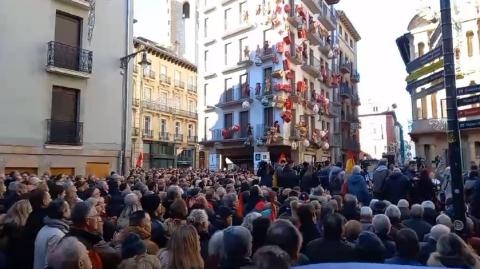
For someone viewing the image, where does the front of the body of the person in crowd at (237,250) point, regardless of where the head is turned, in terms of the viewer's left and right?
facing away from the viewer

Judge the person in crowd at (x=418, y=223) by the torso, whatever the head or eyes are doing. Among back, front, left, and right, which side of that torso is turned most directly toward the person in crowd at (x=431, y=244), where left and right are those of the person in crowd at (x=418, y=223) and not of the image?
back

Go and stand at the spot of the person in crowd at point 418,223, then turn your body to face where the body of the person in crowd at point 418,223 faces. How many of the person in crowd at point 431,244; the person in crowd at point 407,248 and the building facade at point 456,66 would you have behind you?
2

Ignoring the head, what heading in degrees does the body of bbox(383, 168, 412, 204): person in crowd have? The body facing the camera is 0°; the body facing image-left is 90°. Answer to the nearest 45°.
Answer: approximately 180°

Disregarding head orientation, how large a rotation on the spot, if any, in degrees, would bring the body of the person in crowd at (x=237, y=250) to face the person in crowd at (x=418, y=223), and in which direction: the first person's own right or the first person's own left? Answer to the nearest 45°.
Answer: approximately 45° to the first person's own right

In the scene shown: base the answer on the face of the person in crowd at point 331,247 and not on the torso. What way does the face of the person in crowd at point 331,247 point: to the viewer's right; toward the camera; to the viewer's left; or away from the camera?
away from the camera

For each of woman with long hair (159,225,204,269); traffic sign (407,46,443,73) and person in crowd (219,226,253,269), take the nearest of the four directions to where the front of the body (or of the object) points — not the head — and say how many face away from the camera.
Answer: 2

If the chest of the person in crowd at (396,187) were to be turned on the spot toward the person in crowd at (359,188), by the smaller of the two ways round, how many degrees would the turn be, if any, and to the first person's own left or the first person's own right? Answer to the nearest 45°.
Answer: approximately 90° to the first person's own left

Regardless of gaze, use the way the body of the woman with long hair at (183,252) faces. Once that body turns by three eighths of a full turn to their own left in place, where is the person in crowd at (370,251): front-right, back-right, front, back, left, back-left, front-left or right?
back-left

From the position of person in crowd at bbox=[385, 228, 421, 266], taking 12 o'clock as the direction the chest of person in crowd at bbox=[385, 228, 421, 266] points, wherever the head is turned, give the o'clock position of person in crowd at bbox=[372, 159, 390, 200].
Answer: person in crowd at bbox=[372, 159, 390, 200] is roughly at 12 o'clock from person in crowd at bbox=[385, 228, 421, 266].

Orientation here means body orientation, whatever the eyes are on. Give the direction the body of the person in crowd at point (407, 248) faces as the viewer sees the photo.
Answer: away from the camera

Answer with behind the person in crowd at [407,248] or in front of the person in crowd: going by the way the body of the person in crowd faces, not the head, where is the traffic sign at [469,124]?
in front

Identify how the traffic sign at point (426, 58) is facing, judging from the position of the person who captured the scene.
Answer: facing the viewer and to the left of the viewer

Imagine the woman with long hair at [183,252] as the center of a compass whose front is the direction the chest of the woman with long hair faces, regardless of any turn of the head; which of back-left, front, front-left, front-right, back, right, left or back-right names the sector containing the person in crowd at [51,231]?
front-left

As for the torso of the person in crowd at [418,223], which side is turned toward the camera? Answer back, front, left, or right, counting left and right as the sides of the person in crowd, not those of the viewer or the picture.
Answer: back

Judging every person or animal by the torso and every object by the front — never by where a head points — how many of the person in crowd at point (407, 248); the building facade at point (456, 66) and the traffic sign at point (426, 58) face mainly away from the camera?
1

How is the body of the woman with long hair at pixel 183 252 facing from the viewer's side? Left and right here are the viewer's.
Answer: facing away from the viewer

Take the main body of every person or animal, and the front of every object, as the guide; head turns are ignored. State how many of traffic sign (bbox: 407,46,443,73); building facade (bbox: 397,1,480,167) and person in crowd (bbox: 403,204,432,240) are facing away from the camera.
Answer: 1

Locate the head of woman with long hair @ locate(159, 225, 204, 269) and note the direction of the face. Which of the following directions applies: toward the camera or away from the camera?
away from the camera

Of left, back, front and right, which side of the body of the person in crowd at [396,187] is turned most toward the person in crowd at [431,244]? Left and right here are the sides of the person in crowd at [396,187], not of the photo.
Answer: back
